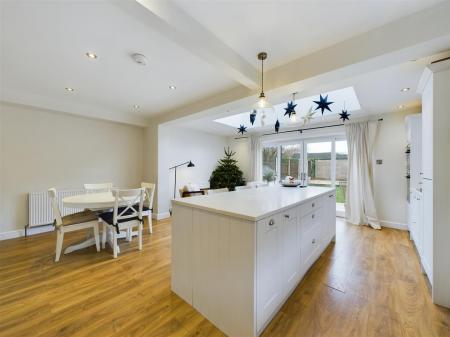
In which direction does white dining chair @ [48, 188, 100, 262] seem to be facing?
to the viewer's right

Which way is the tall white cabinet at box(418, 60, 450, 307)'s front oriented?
to the viewer's left

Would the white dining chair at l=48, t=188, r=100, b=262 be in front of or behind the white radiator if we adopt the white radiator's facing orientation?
in front

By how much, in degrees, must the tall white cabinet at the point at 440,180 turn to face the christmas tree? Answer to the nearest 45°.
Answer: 0° — it already faces it

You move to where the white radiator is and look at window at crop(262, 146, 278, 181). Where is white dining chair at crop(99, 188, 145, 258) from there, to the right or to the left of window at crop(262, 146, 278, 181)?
right

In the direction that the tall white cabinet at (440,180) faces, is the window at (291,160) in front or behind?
in front

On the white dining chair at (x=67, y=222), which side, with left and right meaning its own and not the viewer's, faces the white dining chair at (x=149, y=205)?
front

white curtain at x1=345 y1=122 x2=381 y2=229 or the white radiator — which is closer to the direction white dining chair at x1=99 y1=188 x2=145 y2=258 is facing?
the white radiator

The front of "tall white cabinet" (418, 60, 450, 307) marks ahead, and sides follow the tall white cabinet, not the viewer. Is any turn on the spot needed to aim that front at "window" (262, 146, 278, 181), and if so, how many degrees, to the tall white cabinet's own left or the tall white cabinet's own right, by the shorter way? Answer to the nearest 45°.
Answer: approximately 45° to the tall white cabinet's own right

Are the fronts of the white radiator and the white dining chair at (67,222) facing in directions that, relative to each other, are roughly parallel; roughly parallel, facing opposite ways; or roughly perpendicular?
roughly perpendicular

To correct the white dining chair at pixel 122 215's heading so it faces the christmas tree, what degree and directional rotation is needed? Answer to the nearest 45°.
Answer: approximately 90° to its right

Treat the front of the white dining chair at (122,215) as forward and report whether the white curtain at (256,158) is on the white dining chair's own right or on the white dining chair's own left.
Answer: on the white dining chair's own right

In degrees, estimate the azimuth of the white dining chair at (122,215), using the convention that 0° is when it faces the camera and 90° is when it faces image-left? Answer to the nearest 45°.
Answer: approximately 135°
